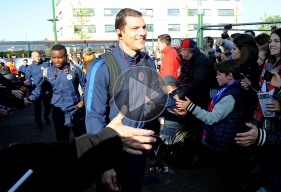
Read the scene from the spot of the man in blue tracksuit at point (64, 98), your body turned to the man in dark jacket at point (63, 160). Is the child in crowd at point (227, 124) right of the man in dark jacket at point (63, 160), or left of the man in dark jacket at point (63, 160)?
left

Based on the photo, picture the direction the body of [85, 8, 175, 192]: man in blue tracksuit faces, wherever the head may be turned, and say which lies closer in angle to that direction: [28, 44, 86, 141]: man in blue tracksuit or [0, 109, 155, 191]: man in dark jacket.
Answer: the man in dark jacket

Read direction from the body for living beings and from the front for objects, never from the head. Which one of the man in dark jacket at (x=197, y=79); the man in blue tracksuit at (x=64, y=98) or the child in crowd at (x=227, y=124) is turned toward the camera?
the man in blue tracksuit

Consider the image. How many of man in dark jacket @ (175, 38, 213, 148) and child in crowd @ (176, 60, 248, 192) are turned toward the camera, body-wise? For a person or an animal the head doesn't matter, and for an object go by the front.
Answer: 0

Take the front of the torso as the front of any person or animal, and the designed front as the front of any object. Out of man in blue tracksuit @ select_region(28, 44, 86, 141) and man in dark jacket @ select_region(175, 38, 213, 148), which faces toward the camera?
the man in blue tracksuit

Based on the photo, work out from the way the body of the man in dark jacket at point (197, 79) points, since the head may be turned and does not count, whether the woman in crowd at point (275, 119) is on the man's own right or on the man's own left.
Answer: on the man's own left

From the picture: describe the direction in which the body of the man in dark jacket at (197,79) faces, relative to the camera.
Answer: to the viewer's left

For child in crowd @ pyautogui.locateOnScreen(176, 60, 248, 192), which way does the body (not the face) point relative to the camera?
to the viewer's left

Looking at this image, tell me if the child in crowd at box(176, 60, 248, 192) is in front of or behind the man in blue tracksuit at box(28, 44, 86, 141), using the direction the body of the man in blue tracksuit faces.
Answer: in front

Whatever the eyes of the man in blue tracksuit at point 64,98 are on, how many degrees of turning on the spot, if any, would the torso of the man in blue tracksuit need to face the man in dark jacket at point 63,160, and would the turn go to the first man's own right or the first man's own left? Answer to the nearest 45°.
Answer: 0° — they already face them

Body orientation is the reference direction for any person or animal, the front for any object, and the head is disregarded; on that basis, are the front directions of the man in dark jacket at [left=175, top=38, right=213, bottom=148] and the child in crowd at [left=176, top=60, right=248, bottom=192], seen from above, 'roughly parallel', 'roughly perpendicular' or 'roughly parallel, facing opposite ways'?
roughly parallel

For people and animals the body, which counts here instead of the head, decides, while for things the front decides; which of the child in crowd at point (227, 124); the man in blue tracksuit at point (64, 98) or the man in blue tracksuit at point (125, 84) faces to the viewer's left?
the child in crowd

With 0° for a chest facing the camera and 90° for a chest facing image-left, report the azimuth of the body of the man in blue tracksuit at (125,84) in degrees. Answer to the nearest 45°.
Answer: approximately 315°

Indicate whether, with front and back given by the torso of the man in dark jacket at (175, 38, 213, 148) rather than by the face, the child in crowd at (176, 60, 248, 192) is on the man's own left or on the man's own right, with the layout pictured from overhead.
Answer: on the man's own left

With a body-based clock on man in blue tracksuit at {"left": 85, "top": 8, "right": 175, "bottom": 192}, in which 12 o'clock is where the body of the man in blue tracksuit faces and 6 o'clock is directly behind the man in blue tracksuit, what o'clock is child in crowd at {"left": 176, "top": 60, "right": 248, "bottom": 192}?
The child in crowd is roughly at 10 o'clock from the man in blue tracksuit.

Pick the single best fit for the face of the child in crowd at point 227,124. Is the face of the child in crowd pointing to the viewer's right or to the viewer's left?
to the viewer's left

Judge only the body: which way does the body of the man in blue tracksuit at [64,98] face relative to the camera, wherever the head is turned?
toward the camera
